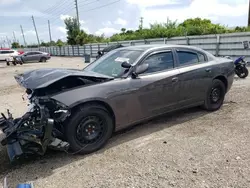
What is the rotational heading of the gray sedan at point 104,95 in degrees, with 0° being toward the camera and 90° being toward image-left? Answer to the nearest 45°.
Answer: approximately 45°

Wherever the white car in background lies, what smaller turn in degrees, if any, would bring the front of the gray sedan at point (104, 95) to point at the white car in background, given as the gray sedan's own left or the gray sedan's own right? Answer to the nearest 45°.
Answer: approximately 90° to the gray sedan's own right

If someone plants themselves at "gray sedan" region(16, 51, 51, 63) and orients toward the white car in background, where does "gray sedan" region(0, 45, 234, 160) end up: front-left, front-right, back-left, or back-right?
back-left

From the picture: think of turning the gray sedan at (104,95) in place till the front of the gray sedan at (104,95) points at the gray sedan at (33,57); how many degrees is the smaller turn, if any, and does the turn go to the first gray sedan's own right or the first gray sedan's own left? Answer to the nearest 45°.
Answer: approximately 135° to the first gray sedan's own right
